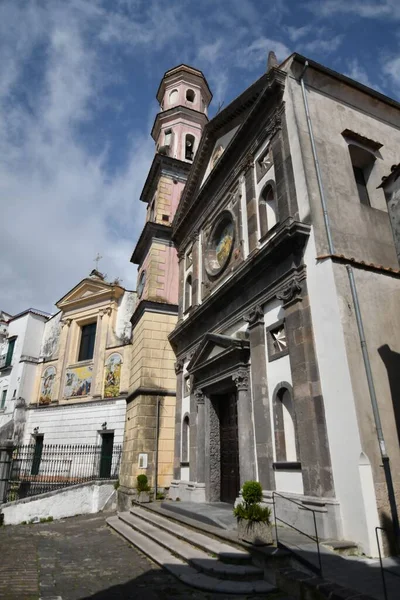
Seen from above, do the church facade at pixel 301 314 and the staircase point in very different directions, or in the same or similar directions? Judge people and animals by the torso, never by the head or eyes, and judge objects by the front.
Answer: same or similar directions

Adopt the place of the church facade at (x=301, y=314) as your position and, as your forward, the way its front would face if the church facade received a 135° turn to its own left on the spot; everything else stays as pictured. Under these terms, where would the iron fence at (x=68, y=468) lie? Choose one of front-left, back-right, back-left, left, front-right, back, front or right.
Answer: back-left

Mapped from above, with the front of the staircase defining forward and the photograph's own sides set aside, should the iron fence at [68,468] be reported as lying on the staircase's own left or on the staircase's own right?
on the staircase's own right

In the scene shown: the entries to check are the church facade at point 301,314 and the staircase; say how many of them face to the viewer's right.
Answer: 0

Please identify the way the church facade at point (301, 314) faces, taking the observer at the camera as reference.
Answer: facing the viewer and to the left of the viewer

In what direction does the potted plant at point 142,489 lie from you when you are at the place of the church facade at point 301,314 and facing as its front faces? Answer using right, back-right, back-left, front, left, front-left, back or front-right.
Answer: right

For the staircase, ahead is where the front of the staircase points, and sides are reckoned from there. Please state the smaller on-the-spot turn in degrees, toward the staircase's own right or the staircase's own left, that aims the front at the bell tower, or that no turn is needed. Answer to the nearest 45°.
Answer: approximately 135° to the staircase's own right
